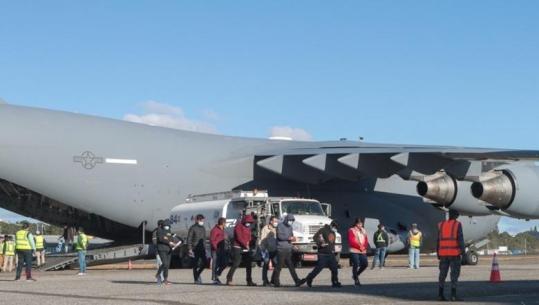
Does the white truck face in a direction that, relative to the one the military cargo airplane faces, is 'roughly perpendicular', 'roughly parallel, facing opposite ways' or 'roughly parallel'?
roughly perpendicular

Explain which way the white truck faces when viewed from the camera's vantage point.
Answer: facing the viewer and to the right of the viewer

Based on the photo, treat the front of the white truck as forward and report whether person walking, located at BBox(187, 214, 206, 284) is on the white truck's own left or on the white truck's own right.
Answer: on the white truck's own right

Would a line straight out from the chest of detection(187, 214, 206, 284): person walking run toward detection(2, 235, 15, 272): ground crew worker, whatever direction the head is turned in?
no

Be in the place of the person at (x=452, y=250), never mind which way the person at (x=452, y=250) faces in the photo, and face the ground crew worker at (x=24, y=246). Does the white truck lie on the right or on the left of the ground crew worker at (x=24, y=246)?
right

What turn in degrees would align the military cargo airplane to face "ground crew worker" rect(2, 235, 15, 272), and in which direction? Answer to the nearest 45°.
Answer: approximately 135° to its left

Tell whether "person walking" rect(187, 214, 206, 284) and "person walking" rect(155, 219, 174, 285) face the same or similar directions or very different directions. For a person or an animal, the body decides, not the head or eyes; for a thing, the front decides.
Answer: same or similar directions

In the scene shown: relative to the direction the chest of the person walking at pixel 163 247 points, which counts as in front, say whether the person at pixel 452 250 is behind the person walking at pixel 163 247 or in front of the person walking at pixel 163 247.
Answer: in front

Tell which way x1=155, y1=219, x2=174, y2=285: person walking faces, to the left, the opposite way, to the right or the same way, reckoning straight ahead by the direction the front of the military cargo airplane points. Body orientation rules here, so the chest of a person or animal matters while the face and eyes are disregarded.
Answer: to the right

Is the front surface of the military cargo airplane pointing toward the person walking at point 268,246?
no

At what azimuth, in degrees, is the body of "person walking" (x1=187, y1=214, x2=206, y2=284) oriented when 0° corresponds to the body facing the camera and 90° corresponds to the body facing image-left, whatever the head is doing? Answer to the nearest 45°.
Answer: approximately 315°

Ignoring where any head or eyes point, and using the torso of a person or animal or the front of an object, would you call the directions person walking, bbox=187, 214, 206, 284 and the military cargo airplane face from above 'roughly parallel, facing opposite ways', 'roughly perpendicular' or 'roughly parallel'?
roughly perpendicular

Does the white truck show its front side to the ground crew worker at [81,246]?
no

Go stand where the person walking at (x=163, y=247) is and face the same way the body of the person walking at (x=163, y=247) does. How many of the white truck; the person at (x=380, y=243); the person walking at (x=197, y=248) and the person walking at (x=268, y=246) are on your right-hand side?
0
